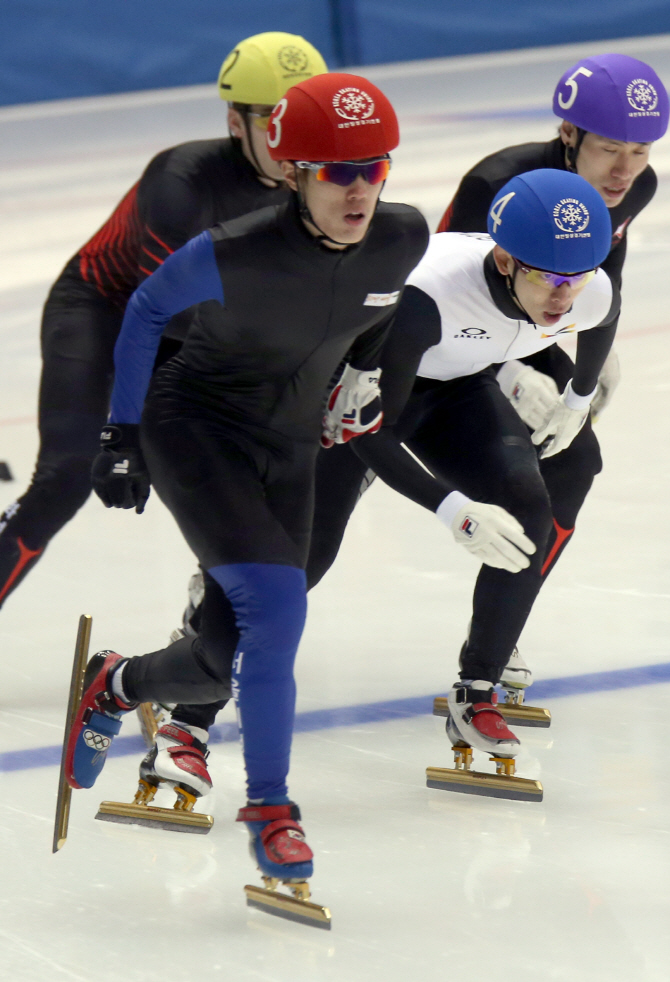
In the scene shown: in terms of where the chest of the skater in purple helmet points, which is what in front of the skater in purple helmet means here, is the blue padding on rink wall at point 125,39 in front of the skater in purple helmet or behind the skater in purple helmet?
behind

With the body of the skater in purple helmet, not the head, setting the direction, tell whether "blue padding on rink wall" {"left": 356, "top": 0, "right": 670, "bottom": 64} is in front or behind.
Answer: behind
